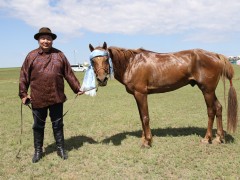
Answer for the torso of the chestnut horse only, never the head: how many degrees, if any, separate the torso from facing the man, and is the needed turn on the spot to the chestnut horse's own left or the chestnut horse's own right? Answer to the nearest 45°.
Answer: approximately 45° to the chestnut horse's own left

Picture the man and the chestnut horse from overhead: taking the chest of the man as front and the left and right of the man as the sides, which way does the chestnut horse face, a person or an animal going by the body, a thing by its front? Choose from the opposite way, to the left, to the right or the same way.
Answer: to the right

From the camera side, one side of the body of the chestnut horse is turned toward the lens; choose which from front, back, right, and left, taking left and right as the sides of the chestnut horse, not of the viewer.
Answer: left

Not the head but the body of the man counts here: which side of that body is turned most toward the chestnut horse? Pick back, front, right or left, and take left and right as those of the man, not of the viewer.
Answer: left

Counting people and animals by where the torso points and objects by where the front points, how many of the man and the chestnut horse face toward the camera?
1

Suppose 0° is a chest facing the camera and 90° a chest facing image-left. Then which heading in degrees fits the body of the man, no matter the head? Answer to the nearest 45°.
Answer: approximately 0°
